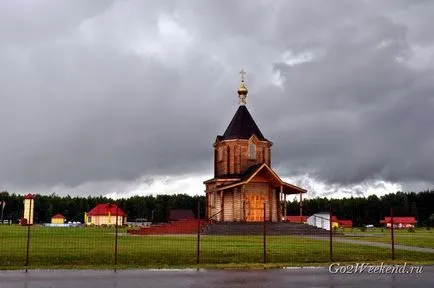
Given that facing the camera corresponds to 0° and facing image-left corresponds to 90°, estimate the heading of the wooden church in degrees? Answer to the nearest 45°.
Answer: approximately 315°
